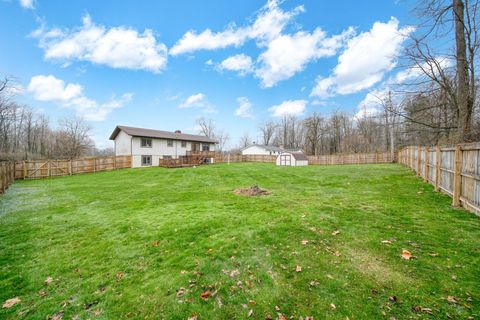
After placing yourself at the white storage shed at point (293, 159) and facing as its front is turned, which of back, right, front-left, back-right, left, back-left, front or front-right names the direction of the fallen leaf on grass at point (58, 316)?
front-left

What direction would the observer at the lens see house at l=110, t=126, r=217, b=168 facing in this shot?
facing away from the viewer and to the left of the viewer

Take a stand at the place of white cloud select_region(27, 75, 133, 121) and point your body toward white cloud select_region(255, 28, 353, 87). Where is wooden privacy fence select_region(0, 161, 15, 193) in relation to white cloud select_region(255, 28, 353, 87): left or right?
right

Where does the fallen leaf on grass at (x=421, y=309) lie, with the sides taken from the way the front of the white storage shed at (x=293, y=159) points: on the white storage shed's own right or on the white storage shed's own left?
on the white storage shed's own left

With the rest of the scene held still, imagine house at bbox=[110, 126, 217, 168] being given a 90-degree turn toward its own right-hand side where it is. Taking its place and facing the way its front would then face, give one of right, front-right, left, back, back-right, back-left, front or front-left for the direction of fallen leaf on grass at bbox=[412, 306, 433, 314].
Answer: back-right

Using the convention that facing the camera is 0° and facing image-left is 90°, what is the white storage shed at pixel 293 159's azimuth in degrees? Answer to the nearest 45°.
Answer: approximately 45°

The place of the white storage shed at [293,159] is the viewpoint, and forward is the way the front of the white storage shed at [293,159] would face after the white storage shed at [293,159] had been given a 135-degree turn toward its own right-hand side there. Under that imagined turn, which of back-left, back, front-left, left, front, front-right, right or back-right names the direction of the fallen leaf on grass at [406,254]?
back

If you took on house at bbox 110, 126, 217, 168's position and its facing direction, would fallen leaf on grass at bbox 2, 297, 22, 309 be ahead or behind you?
behind

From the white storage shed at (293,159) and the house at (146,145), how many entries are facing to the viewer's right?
0
